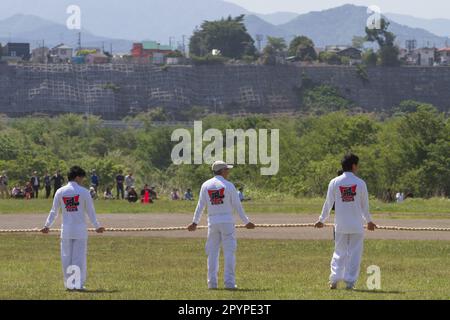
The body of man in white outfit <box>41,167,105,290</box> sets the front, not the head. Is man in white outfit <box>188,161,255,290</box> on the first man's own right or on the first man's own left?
on the first man's own right

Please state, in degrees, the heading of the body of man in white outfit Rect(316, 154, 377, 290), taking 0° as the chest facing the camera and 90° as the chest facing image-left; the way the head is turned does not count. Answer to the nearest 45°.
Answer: approximately 180°

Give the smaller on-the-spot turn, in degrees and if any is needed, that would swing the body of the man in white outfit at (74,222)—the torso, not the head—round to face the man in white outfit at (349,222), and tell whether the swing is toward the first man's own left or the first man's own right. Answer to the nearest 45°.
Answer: approximately 90° to the first man's own right

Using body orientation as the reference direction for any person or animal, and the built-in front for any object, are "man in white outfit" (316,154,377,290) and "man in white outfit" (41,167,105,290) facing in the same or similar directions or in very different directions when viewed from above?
same or similar directions

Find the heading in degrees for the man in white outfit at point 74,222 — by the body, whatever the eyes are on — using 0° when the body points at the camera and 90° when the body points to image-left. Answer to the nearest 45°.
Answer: approximately 180°

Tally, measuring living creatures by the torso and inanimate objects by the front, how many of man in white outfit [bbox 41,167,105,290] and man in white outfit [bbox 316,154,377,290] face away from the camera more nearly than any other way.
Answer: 2

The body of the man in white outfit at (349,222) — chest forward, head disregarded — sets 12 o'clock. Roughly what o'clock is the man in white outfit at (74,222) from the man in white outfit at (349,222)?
the man in white outfit at (74,222) is roughly at 9 o'clock from the man in white outfit at (349,222).

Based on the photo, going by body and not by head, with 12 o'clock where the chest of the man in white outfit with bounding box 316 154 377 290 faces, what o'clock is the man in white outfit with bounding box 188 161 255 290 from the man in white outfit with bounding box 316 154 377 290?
the man in white outfit with bounding box 188 161 255 290 is roughly at 9 o'clock from the man in white outfit with bounding box 316 154 377 290.
